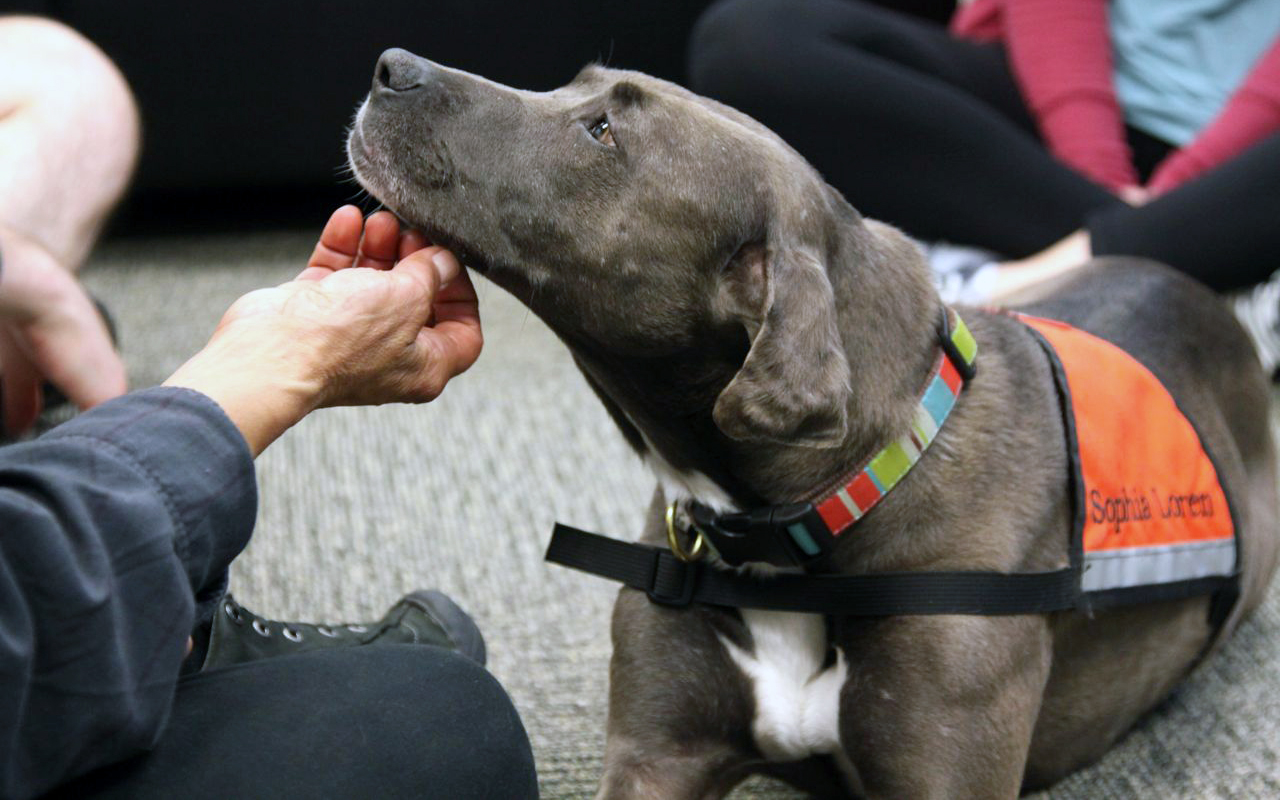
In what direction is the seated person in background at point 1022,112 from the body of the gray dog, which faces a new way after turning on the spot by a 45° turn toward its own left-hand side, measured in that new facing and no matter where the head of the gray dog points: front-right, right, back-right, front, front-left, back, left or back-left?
back

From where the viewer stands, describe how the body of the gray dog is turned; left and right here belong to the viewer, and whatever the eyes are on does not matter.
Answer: facing the viewer and to the left of the viewer
